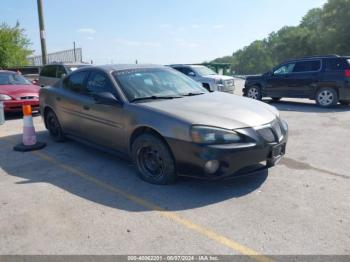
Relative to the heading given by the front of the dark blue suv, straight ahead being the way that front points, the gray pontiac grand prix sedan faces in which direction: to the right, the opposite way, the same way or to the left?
the opposite way

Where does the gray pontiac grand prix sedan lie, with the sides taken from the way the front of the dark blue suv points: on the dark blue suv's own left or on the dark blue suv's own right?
on the dark blue suv's own left

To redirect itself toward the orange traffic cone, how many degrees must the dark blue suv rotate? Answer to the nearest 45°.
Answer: approximately 90° to its left

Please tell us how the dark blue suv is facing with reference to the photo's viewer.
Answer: facing away from the viewer and to the left of the viewer

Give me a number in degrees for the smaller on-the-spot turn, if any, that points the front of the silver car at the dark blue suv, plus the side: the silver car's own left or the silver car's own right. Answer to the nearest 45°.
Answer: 0° — it already faces it

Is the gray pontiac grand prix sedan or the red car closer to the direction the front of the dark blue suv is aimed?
the red car

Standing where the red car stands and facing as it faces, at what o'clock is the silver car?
The silver car is roughly at 10 o'clock from the red car.

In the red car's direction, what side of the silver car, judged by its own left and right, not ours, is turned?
right

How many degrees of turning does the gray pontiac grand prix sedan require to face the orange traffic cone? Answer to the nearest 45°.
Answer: approximately 180°

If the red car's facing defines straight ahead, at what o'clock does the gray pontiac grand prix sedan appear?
The gray pontiac grand prix sedan is roughly at 1 o'clock from the red car.
